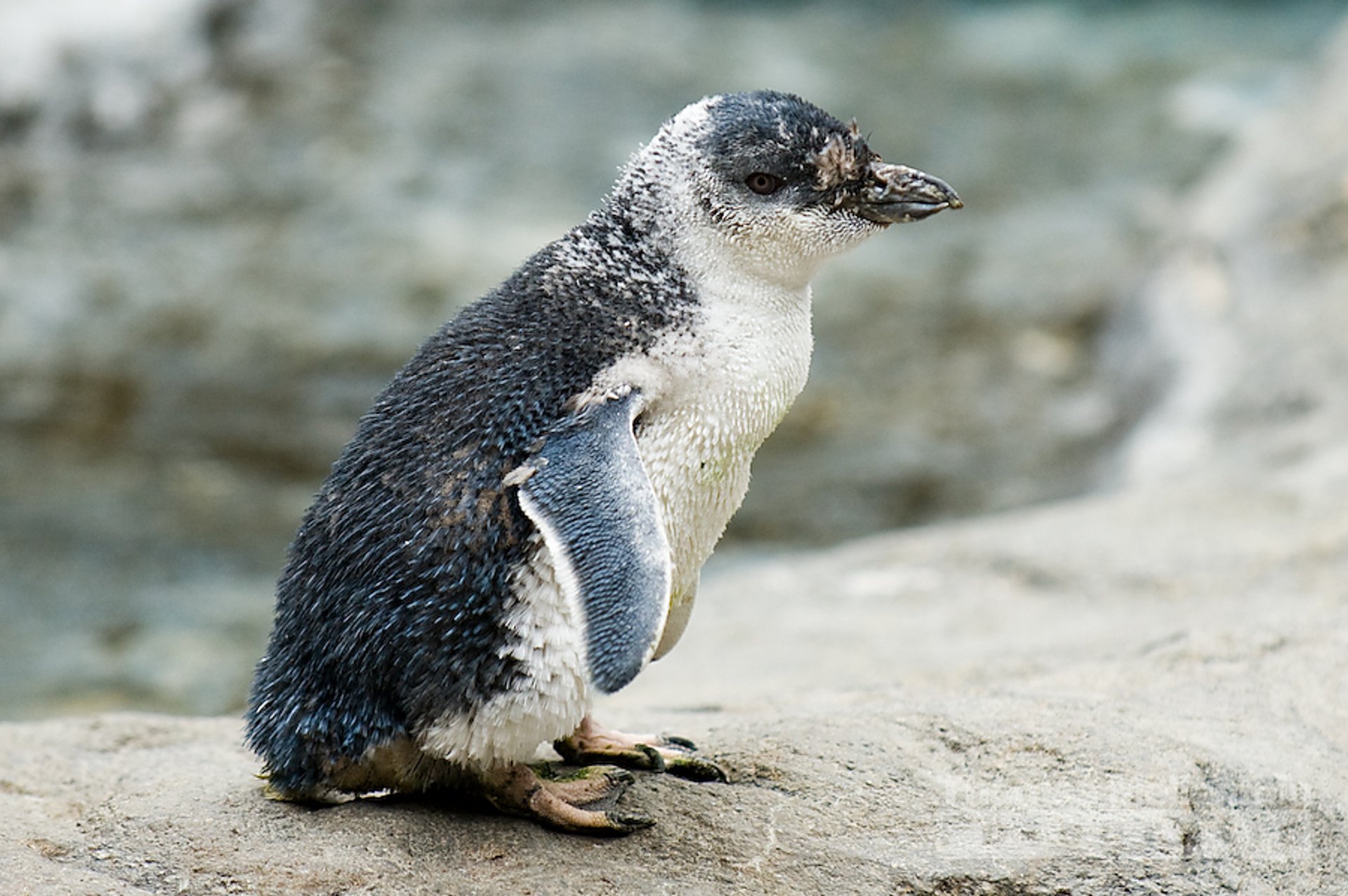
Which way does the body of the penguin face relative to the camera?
to the viewer's right
